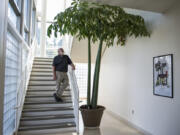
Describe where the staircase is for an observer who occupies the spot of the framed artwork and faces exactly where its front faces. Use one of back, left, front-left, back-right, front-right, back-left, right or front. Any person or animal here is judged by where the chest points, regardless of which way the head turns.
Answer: front-right

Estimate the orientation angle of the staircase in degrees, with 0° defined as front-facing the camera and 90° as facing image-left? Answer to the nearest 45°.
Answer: approximately 0°

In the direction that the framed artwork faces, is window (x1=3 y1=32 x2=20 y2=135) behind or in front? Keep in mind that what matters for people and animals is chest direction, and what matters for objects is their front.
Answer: in front

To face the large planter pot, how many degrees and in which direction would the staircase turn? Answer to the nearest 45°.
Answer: approximately 45° to its left

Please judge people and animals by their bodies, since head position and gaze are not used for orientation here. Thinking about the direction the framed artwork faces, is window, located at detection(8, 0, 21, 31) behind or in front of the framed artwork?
in front

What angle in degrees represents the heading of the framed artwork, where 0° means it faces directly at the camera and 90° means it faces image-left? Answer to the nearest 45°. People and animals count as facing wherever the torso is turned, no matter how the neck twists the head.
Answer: approximately 45°

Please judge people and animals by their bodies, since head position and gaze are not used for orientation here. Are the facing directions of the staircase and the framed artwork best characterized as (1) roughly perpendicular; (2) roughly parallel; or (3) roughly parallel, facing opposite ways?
roughly perpendicular

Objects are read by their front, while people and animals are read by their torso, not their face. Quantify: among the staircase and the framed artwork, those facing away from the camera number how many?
0
